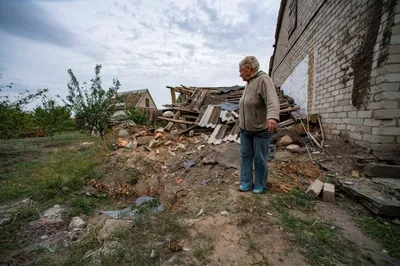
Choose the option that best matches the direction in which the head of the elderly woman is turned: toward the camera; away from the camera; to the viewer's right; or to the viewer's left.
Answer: to the viewer's left

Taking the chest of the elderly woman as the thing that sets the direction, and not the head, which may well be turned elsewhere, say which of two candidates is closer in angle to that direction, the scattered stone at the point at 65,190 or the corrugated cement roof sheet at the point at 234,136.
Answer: the scattered stone

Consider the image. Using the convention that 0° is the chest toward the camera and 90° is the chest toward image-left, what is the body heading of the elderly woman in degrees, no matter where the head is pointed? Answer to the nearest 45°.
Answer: approximately 45°

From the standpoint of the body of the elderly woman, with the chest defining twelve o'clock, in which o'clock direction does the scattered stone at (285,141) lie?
The scattered stone is roughly at 5 o'clock from the elderly woman.

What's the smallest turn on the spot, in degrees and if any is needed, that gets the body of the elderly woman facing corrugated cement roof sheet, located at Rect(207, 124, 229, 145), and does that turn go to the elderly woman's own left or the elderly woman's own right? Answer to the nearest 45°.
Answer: approximately 90° to the elderly woman's own right

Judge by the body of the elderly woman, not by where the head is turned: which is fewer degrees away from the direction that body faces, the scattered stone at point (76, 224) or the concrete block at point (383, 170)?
the scattered stone

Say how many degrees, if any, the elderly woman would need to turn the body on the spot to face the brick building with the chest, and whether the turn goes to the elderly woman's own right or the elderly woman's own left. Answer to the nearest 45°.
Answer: approximately 180°

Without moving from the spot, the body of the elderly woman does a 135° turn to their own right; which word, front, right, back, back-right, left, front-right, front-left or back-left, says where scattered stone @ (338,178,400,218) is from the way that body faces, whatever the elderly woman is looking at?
right
